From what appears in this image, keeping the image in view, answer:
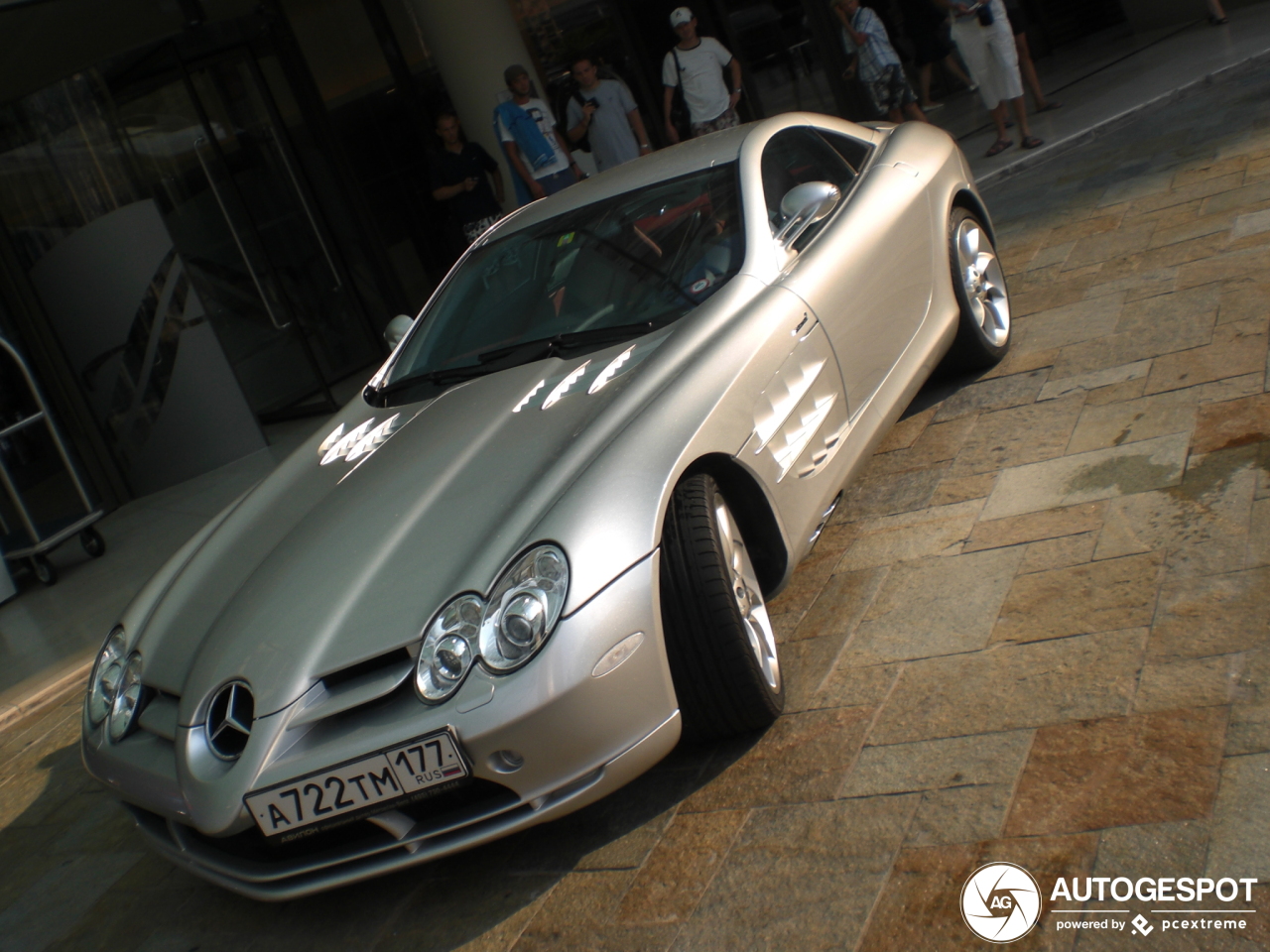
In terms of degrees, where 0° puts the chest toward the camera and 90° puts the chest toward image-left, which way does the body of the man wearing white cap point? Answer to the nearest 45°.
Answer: approximately 0°

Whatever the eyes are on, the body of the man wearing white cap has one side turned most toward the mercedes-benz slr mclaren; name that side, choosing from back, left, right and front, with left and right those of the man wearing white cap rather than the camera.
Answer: front

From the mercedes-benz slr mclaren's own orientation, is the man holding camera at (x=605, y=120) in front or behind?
behind

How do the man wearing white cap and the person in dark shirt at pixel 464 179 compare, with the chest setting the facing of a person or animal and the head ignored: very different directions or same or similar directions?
same or similar directions

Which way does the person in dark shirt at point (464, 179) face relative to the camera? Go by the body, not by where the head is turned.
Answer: toward the camera

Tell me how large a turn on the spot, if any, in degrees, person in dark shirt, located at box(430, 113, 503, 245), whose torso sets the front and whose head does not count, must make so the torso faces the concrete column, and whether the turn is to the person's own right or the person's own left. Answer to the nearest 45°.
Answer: approximately 180°

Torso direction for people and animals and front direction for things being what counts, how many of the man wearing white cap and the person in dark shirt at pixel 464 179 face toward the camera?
2

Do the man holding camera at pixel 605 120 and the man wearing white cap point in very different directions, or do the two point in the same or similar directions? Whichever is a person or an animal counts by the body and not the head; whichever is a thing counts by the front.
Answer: same or similar directions

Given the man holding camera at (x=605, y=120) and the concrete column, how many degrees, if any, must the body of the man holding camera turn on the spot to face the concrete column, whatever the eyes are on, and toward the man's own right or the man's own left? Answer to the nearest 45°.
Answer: approximately 135° to the man's own right

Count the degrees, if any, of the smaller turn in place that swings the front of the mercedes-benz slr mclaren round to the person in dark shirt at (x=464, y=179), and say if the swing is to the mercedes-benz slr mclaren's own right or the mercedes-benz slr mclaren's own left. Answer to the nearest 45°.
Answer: approximately 135° to the mercedes-benz slr mclaren's own right

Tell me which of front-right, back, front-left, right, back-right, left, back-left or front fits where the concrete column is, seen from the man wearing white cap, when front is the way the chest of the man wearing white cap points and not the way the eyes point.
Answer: back-right

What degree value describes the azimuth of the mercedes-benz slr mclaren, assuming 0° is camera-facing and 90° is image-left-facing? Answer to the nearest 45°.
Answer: approximately 45°

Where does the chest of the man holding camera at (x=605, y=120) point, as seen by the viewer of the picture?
toward the camera

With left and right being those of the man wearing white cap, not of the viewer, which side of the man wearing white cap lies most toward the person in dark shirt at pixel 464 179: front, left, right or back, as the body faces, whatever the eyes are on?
right

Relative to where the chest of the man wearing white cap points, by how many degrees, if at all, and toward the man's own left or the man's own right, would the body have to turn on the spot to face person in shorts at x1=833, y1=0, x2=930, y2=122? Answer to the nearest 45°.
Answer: approximately 135° to the man's own left

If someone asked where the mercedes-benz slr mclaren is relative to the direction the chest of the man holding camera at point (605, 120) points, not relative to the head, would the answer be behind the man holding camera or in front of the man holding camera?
in front
